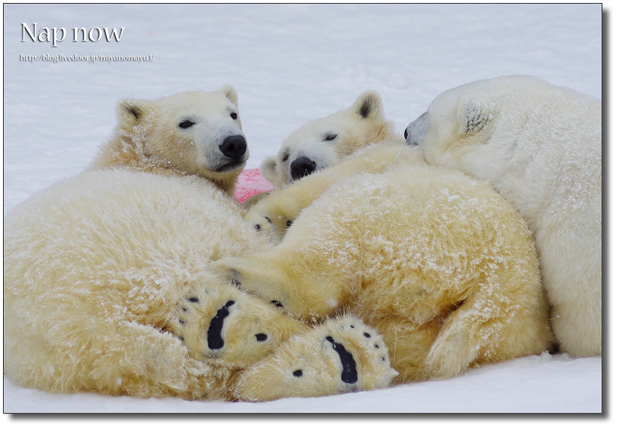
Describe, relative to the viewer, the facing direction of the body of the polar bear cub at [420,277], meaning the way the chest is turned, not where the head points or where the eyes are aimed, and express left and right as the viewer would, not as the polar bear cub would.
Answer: facing to the left of the viewer

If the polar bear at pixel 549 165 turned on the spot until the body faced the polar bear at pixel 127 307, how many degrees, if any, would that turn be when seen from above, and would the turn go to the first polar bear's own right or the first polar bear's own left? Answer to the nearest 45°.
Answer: approximately 45° to the first polar bear's own left

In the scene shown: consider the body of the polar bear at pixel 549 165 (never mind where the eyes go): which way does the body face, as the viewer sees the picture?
to the viewer's left

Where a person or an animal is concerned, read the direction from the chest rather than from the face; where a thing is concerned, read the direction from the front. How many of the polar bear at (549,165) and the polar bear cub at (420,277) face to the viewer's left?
2

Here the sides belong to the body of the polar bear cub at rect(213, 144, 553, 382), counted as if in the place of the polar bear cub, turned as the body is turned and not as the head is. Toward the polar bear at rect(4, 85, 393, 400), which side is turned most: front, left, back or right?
front
